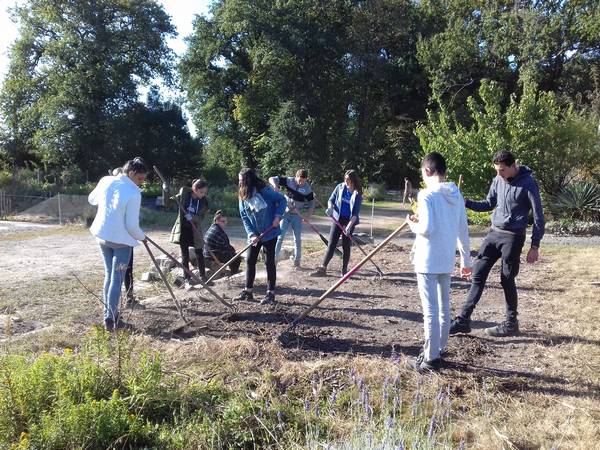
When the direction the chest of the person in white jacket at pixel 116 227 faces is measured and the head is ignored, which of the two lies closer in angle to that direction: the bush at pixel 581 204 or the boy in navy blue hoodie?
the bush

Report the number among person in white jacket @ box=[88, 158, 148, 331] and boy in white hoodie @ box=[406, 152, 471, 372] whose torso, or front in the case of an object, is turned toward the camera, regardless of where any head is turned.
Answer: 0

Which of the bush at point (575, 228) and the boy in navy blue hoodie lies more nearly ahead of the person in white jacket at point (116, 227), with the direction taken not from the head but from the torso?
the bush

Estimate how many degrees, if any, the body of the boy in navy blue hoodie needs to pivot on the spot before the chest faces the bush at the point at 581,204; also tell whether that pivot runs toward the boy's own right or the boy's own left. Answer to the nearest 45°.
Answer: approximately 135° to the boy's own right

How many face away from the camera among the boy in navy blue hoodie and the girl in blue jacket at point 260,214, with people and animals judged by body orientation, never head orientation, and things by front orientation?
0

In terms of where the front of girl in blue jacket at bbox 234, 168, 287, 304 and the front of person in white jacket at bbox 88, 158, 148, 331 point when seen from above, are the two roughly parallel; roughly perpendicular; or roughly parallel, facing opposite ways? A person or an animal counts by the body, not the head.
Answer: roughly parallel, facing opposite ways

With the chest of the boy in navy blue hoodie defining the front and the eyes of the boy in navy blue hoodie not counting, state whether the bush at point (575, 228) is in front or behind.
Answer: behind

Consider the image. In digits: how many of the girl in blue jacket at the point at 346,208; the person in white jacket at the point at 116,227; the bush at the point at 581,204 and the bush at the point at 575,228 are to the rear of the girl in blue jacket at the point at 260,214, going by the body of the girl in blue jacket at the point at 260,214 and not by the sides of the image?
3

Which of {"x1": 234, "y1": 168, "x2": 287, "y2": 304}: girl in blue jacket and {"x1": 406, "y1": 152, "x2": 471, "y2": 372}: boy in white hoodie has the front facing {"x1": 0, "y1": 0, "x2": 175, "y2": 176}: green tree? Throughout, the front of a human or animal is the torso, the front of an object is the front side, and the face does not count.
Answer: the boy in white hoodie

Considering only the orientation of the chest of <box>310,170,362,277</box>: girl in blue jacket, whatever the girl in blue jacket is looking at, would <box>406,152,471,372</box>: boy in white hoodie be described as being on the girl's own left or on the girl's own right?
on the girl's own left

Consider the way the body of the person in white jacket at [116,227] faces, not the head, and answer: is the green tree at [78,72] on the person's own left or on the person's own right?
on the person's own left

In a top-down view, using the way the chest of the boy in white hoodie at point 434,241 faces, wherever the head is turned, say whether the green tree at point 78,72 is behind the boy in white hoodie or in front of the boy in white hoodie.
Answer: in front

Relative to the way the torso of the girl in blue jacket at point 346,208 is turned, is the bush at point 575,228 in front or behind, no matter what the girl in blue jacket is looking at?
behind

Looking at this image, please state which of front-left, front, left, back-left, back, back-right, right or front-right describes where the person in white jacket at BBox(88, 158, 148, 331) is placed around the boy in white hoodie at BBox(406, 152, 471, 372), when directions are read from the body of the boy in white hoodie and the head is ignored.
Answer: front-left

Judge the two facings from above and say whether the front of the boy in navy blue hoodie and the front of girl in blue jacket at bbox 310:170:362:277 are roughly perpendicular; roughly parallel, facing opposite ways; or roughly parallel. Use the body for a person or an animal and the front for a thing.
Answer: roughly parallel

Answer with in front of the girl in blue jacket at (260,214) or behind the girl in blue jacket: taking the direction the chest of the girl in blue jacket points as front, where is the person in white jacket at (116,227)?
in front

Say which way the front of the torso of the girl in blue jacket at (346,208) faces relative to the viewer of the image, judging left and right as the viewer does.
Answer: facing the viewer and to the left of the viewer

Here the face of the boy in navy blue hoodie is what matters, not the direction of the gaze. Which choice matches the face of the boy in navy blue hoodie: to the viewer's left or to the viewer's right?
to the viewer's left

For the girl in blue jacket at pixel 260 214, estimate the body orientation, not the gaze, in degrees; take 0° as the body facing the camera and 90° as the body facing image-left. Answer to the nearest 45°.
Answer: approximately 45°
